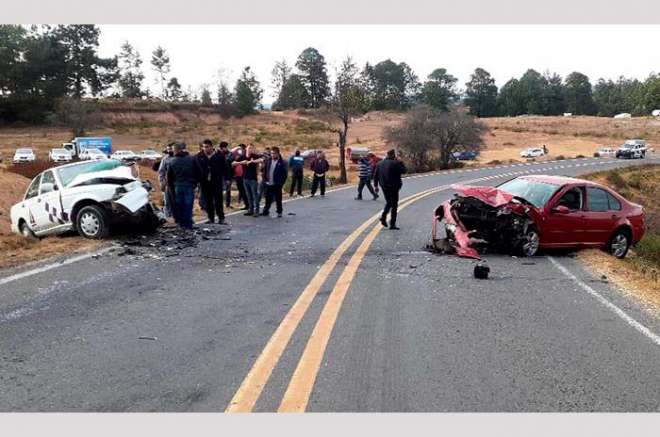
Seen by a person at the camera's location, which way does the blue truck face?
facing to the left of the viewer

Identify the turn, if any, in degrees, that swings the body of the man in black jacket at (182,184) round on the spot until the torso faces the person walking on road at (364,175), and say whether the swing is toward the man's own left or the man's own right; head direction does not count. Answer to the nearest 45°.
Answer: approximately 45° to the man's own right

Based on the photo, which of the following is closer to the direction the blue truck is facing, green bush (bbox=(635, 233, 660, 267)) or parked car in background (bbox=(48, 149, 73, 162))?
the parked car in background

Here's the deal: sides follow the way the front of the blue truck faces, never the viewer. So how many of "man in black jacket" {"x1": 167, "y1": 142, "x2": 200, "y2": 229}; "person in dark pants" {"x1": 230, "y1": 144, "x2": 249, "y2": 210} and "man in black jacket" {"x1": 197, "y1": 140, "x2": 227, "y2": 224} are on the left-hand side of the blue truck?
3

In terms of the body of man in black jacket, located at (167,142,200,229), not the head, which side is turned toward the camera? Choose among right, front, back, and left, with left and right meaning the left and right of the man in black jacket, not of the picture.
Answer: back

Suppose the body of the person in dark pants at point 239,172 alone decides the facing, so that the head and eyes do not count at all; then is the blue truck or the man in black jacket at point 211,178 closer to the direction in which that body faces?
the man in black jacket
